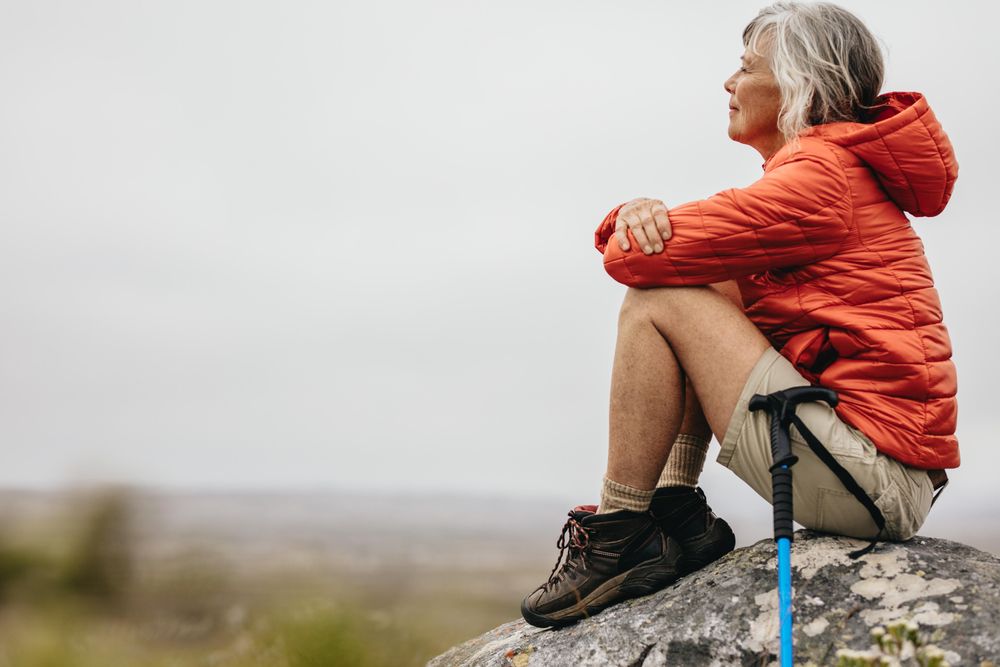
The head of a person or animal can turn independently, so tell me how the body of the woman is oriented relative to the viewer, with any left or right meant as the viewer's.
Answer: facing to the left of the viewer
